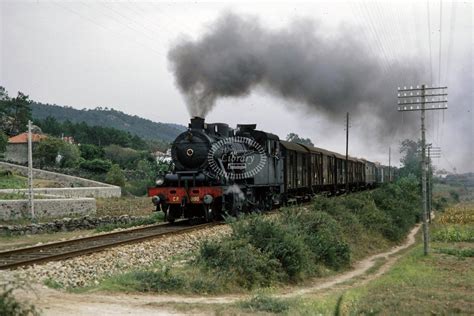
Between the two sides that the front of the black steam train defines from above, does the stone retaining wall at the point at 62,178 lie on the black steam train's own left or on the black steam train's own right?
on the black steam train's own right

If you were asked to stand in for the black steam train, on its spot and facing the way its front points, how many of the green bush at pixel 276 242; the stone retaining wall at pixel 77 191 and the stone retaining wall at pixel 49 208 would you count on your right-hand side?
2

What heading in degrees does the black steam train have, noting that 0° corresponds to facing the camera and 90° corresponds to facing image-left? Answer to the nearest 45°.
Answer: approximately 45°

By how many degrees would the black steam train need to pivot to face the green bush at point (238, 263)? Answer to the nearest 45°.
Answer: approximately 45° to its left

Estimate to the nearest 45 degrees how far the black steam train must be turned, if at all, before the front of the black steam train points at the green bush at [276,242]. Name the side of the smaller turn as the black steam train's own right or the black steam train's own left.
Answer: approximately 45° to the black steam train's own left

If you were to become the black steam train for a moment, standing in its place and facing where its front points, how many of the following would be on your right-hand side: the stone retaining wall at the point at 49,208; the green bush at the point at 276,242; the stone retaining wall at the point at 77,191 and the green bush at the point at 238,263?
2

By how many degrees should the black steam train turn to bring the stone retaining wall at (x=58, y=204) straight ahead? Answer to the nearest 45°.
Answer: approximately 90° to its right

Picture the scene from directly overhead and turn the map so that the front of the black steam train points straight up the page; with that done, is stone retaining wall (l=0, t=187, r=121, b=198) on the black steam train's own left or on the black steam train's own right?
on the black steam train's own right

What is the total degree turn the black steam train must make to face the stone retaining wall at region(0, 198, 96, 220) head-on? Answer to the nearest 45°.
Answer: approximately 90° to its right
